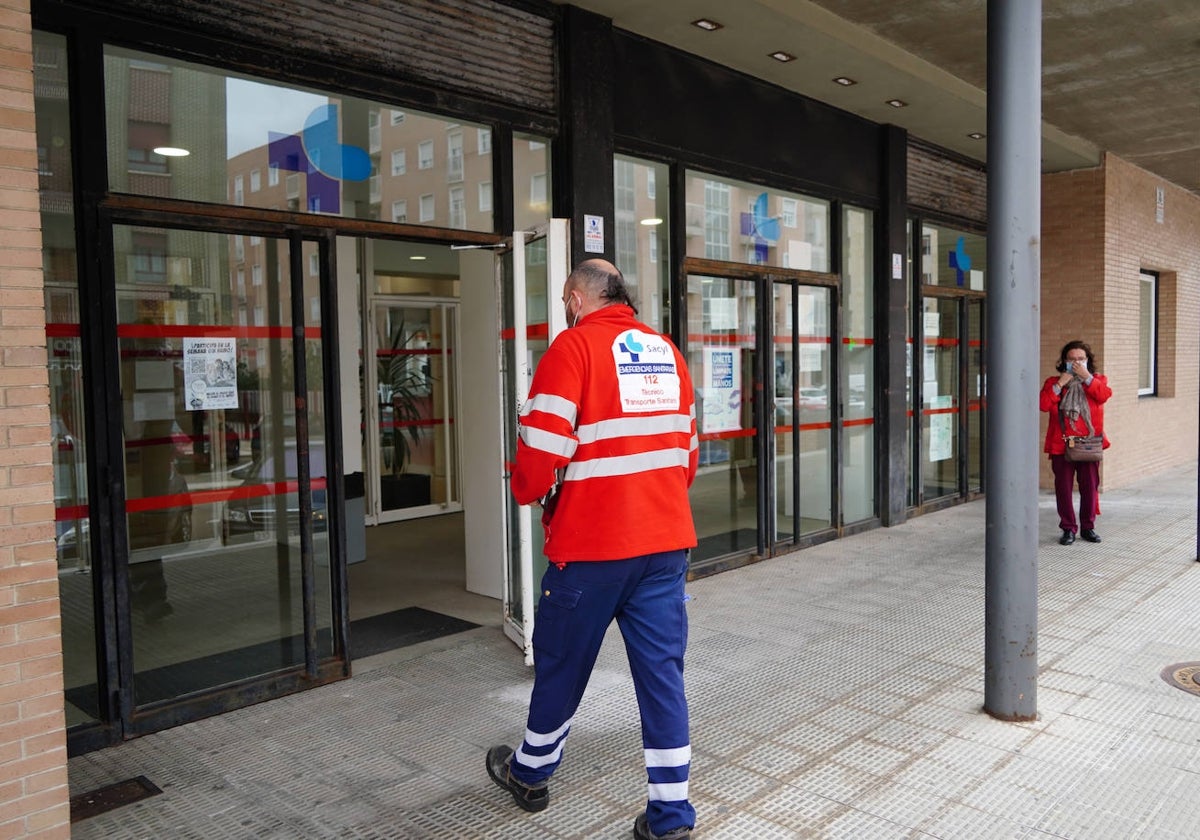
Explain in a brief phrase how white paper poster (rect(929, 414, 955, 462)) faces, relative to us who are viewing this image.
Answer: facing the viewer and to the right of the viewer

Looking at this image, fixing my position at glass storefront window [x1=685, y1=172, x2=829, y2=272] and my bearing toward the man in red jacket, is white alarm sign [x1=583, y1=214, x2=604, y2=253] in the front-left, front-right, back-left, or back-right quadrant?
front-right

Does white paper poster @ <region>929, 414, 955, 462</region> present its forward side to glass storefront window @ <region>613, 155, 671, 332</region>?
no

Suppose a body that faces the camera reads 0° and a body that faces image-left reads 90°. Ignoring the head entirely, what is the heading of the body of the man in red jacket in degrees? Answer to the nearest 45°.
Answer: approximately 135°

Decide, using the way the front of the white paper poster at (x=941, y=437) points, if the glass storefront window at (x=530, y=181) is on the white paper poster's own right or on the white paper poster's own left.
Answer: on the white paper poster's own right

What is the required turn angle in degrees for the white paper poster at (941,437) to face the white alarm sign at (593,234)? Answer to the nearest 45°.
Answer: approximately 45° to its right

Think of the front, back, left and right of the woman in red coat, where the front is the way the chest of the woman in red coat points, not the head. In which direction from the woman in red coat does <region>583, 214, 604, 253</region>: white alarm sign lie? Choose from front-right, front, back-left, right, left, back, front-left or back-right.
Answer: front-right

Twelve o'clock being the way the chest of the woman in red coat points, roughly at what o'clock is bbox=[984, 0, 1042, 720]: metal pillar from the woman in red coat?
The metal pillar is roughly at 12 o'clock from the woman in red coat.

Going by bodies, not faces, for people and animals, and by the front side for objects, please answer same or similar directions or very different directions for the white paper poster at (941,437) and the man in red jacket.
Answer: very different directions

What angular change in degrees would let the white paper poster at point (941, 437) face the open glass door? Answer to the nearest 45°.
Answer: approximately 45° to its right

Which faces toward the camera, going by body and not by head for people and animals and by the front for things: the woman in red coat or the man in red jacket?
the woman in red coat

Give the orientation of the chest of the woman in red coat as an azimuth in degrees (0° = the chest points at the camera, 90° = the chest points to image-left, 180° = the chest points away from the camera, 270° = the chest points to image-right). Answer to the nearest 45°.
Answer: approximately 0°

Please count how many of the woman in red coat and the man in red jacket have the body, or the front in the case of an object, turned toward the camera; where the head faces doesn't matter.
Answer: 1

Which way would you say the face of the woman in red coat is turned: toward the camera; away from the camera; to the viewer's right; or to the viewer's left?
toward the camera

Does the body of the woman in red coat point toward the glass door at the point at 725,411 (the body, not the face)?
no

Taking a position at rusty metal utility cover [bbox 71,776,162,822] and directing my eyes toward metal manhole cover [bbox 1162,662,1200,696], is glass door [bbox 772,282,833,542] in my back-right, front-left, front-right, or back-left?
front-left

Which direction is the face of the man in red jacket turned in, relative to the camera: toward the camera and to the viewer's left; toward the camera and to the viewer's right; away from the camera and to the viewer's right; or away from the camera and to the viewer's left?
away from the camera and to the viewer's left

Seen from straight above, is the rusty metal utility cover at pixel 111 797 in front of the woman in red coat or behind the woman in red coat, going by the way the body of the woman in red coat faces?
in front

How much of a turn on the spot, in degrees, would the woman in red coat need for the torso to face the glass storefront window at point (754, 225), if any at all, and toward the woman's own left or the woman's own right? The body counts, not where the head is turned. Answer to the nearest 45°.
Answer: approximately 45° to the woman's own right
